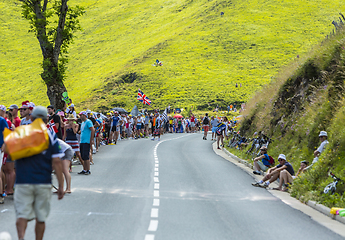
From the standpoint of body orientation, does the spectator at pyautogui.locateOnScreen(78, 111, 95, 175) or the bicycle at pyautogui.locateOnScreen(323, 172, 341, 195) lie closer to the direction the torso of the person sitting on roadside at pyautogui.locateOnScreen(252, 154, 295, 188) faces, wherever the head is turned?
the spectator

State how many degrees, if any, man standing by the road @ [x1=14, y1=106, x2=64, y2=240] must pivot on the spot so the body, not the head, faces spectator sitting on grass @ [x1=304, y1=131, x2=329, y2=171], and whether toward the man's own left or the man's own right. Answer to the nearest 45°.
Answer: approximately 45° to the man's own right

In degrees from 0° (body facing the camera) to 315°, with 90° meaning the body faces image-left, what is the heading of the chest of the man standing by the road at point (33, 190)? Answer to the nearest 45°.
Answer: approximately 180°

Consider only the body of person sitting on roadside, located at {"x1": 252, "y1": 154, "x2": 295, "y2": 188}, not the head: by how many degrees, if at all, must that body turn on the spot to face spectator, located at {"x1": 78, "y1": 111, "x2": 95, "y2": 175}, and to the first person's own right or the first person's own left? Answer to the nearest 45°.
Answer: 0° — they already face them

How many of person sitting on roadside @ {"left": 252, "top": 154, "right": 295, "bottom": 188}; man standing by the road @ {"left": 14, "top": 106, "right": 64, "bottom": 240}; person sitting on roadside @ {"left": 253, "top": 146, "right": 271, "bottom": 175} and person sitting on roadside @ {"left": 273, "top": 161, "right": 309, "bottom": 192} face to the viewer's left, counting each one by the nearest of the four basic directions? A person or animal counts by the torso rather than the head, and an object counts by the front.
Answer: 3

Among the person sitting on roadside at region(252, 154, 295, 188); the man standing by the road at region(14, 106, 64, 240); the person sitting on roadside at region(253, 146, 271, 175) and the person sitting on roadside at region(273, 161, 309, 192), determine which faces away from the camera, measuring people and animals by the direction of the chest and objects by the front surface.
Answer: the man standing by the road

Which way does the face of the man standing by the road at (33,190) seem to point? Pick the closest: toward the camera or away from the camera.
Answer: away from the camera

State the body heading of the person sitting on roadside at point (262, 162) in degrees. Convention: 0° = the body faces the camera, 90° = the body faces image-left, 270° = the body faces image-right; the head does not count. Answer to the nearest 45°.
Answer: approximately 90°

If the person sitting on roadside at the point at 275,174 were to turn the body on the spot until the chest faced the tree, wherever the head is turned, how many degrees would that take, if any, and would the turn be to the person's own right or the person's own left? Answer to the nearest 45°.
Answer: approximately 45° to the person's own right

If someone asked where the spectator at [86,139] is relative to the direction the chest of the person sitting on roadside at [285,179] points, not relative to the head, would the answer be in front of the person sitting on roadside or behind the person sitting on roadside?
in front

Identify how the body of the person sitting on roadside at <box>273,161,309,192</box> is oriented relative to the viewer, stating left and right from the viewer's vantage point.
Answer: facing to the left of the viewer

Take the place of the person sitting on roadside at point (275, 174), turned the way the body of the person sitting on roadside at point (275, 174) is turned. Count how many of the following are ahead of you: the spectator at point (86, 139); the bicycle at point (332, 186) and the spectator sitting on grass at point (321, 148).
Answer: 1

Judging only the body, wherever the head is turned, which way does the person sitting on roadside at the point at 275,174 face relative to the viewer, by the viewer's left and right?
facing to the left of the viewer

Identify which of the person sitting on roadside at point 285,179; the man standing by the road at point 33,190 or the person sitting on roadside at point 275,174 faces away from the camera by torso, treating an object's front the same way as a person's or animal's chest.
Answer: the man standing by the road
